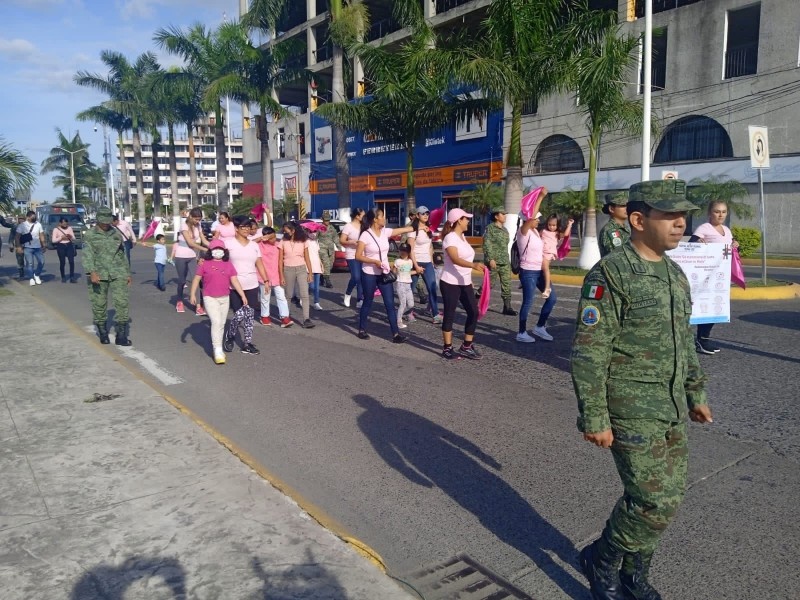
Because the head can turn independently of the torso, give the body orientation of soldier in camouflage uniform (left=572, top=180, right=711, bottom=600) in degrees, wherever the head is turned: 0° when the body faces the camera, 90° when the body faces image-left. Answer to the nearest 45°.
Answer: approximately 315°

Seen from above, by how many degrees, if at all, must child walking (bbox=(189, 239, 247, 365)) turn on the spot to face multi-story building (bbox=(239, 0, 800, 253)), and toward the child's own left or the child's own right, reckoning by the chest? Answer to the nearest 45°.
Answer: approximately 135° to the child's own left

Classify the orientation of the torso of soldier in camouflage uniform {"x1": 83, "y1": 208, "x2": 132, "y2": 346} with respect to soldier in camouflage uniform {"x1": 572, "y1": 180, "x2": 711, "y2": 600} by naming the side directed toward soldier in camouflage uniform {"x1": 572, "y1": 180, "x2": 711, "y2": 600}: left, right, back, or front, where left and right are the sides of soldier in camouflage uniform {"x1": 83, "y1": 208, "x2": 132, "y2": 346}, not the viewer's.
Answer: front

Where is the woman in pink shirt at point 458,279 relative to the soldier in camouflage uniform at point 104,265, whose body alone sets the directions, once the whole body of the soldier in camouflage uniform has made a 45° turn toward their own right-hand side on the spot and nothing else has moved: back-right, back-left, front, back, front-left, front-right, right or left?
left

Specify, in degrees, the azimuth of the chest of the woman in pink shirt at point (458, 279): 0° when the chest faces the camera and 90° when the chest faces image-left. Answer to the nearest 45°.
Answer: approximately 315°

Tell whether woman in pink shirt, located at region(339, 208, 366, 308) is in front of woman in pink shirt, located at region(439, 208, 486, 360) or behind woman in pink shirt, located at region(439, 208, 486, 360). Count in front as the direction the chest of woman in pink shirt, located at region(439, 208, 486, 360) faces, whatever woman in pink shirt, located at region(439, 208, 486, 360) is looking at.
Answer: behind

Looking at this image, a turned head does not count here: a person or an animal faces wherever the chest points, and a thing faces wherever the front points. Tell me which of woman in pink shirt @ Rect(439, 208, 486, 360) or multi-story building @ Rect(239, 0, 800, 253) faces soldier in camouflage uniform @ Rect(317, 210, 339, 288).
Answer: the multi-story building

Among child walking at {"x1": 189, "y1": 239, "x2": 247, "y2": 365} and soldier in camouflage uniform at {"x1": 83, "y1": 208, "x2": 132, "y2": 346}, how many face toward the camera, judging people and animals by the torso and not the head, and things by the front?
2

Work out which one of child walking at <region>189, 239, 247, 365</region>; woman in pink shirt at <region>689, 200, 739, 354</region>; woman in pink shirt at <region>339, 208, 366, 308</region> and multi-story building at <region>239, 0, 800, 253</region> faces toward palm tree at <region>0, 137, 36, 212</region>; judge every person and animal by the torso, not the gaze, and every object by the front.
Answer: the multi-story building

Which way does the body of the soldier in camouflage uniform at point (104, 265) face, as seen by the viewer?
toward the camera

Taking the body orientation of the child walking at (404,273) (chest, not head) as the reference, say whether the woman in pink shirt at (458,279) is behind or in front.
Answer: in front

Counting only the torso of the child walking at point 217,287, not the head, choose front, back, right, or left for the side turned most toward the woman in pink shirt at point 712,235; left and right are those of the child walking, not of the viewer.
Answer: left
